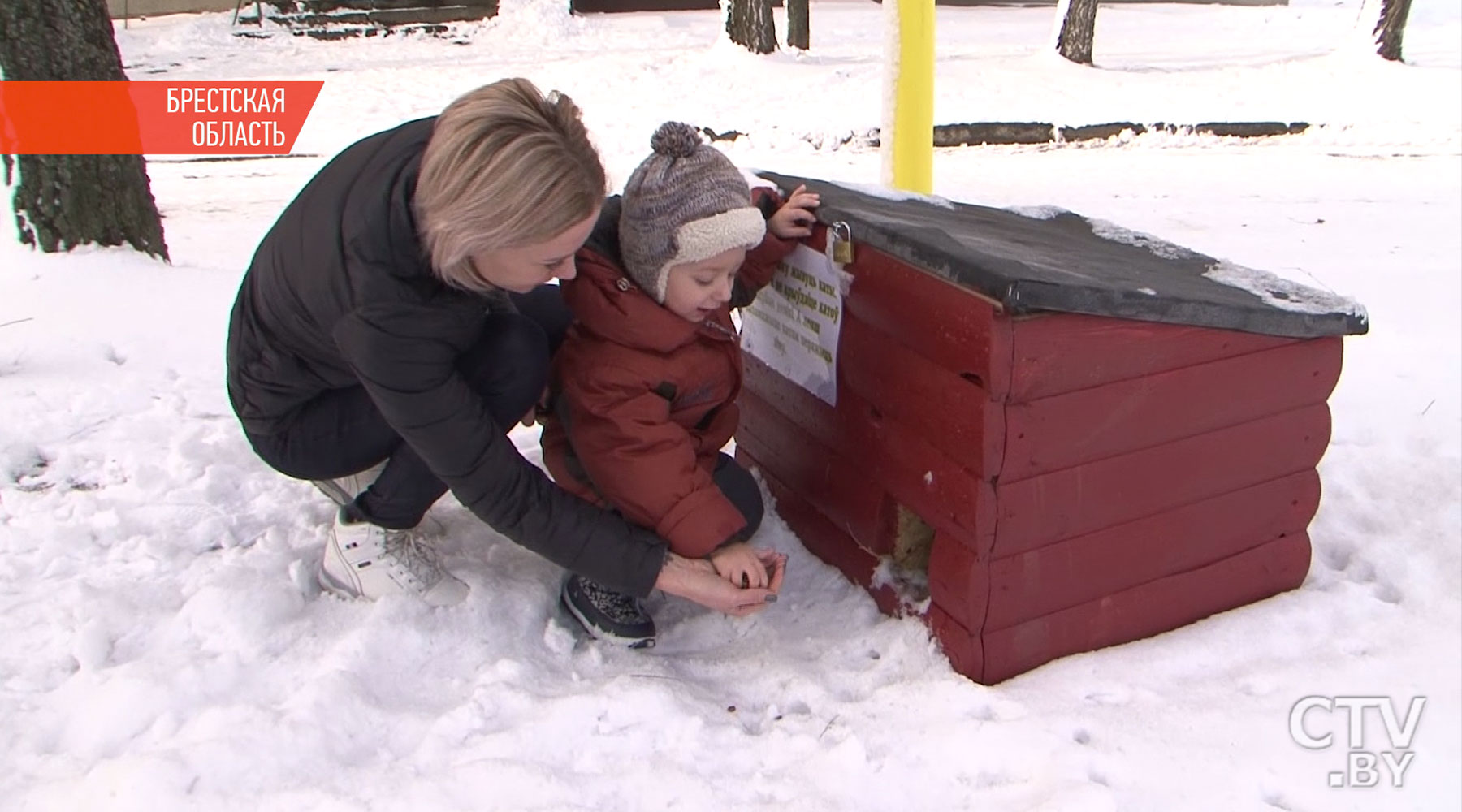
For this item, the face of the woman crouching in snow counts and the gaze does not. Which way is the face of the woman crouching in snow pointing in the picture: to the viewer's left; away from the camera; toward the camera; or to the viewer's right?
to the viewer's right

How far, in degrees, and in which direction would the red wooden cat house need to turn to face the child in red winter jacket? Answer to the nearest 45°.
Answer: approximately 45° to its right

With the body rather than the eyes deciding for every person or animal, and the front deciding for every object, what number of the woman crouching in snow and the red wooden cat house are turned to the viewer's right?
1

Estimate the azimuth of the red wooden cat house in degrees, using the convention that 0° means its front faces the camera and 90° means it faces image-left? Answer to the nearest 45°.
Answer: approximately 45°

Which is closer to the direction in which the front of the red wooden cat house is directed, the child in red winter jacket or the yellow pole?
the child in red winter jacket

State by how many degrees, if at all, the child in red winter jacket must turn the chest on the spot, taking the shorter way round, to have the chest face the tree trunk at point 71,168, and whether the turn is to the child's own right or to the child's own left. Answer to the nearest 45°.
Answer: approximately 180°

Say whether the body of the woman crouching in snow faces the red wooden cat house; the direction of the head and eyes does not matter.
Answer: yes

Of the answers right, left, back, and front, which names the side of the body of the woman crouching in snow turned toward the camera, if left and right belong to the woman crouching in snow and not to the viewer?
right

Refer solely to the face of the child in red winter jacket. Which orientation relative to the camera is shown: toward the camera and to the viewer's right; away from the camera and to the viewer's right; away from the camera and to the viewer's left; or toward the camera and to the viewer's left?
toward the camera and to the viewer's right

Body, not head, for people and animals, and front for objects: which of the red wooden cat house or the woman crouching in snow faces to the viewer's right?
the woman crouching in snow

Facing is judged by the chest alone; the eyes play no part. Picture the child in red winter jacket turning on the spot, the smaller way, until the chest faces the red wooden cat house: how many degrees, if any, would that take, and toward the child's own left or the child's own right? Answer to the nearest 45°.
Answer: approximately 45° to the child's own left

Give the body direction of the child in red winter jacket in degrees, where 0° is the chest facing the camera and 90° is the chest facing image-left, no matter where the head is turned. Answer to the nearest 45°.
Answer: approximately 315°

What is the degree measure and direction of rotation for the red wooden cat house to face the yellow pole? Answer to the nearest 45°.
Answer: approximately 135° to its right
